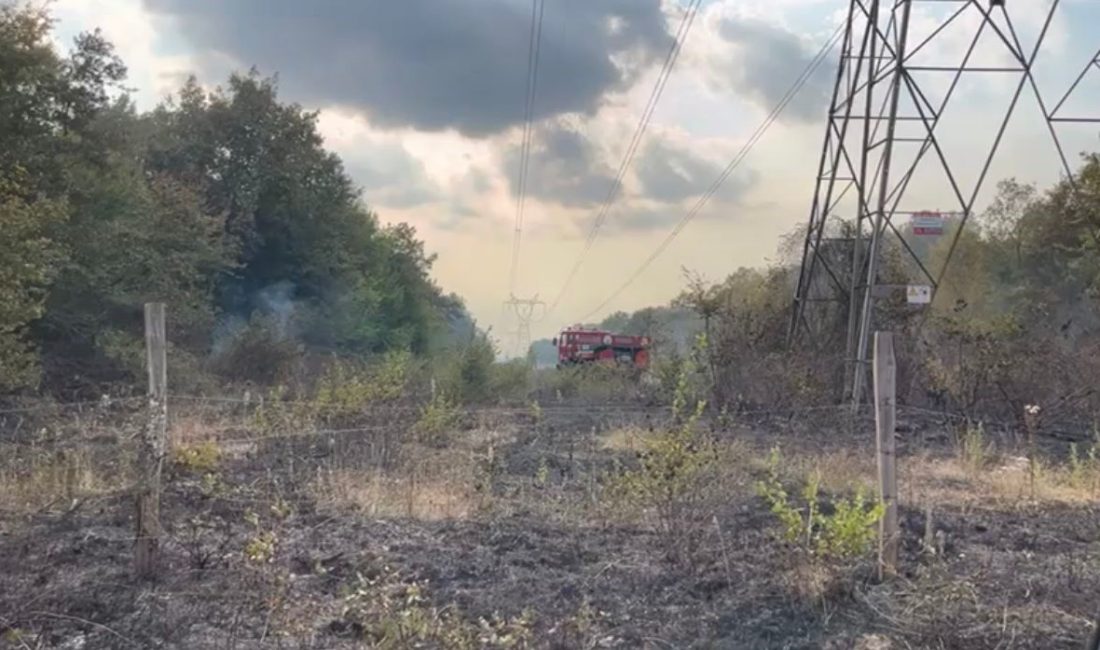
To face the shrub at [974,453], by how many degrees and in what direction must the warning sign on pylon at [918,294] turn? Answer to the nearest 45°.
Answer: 0° — it already faces it

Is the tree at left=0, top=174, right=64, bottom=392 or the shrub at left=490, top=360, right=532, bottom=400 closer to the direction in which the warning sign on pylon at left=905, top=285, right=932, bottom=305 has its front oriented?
the tree

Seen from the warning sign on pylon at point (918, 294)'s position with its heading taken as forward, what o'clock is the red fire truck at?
The red fire truck is roughly at 5 o'clock from the warning sign on pylon.

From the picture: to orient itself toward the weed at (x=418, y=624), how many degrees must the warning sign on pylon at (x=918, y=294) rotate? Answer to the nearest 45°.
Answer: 0° — it already faces it

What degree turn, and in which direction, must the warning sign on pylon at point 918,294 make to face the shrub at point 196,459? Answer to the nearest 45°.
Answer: approximately 45° to its right

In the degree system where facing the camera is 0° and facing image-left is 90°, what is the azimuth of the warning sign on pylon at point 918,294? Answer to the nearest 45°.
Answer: approximately 0°

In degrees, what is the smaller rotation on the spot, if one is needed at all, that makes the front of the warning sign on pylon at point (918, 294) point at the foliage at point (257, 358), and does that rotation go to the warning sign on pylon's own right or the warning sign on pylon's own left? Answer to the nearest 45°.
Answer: approximately 90° to the warning sign on pylon's own right

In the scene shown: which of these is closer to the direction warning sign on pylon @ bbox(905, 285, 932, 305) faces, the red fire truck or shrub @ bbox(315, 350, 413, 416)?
the shrub

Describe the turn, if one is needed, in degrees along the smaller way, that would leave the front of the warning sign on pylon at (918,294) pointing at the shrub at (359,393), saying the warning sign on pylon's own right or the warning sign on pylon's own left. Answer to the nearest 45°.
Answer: approximately 45° to the warning sign on pylon's own right

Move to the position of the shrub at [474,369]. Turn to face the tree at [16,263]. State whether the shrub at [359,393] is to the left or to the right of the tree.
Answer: left

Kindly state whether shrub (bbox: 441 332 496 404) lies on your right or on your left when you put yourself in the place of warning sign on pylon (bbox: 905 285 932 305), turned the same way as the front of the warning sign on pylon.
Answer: on your right
